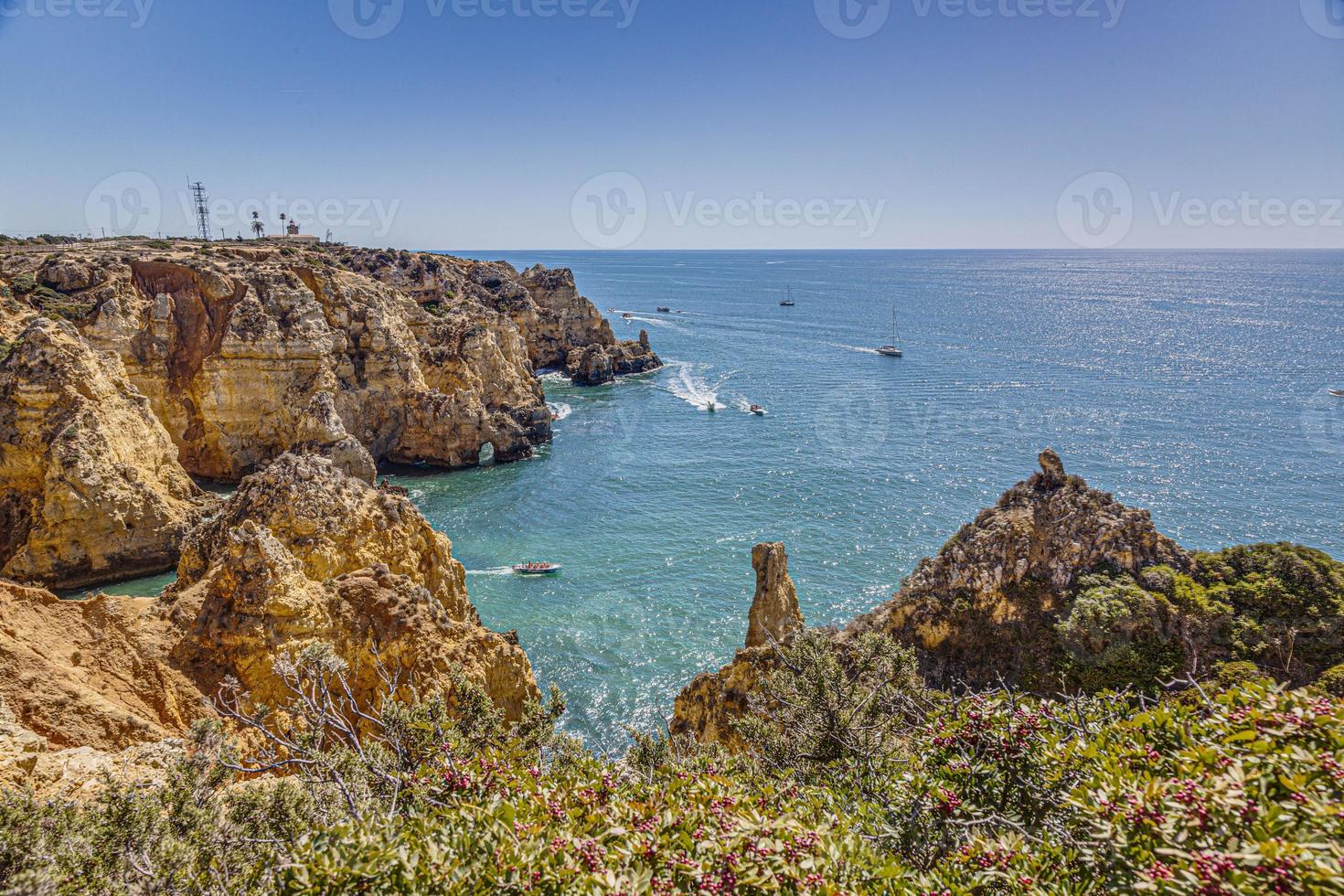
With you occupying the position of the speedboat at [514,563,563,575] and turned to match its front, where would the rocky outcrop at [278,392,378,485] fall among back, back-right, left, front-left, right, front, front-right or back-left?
back-left

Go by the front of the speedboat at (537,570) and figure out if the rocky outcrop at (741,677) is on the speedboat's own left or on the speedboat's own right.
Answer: on the speedboat's own right

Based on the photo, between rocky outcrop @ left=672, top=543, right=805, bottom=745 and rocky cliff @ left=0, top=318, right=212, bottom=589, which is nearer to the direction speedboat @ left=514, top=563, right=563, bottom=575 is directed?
the rocky outcrop

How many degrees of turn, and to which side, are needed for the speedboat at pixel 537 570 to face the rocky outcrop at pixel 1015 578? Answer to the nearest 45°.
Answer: approximately 45° to its right

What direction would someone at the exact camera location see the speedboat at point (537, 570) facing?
facing to the right of the viewer

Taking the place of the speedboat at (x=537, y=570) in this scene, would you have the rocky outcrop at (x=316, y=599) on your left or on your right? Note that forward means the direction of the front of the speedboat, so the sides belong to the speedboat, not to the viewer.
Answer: on your right

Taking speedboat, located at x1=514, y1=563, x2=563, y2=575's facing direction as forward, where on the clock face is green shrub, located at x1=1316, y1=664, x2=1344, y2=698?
The green shrub is roughly at 2 o'clock from the speedboat.

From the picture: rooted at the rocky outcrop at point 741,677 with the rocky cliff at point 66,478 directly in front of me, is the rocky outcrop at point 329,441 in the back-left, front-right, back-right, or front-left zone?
front-right

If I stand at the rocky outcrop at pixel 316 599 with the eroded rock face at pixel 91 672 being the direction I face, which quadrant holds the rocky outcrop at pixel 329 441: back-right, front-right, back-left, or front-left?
back-right

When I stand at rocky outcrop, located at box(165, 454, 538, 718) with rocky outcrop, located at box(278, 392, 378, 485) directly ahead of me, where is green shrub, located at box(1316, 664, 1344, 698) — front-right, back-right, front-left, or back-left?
back-right

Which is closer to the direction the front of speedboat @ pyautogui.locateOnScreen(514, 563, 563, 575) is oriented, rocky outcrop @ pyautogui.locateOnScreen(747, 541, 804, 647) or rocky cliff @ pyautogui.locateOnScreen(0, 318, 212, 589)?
the rocky outcrop

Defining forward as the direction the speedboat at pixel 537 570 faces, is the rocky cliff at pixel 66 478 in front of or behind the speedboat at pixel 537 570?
behind
